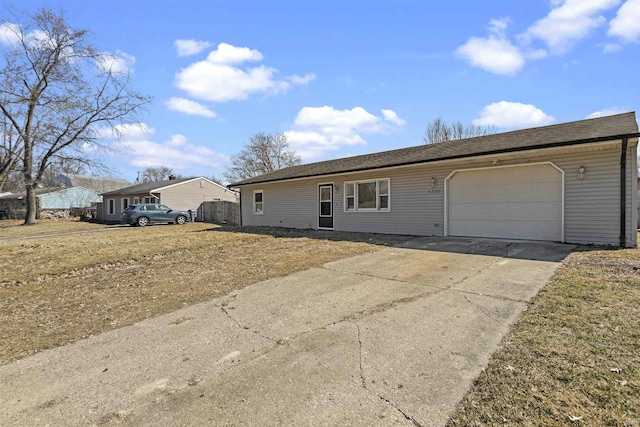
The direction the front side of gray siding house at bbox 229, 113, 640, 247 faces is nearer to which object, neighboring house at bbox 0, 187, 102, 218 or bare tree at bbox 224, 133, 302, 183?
the neighboring house

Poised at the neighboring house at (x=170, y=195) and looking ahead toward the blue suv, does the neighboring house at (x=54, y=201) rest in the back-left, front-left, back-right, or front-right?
back-right

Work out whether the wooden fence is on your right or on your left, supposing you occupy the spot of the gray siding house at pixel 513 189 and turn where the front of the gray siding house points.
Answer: on your right

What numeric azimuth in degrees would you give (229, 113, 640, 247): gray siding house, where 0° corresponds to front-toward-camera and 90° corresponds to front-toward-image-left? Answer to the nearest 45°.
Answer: approximately 45°

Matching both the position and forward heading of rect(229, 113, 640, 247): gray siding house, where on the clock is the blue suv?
The blue suv is roughly at 2 o'clock from the gray siding house.

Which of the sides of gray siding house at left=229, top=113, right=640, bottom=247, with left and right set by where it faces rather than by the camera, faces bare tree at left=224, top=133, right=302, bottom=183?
right

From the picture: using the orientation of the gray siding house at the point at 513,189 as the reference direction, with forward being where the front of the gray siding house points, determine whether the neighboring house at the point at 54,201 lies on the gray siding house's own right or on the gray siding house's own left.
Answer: on the gray siding house's own right

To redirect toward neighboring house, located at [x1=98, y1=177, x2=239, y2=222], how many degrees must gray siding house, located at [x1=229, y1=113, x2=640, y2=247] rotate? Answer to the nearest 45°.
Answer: approximately 90° to its right

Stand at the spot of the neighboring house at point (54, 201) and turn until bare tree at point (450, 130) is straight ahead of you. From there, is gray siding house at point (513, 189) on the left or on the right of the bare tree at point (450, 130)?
right
